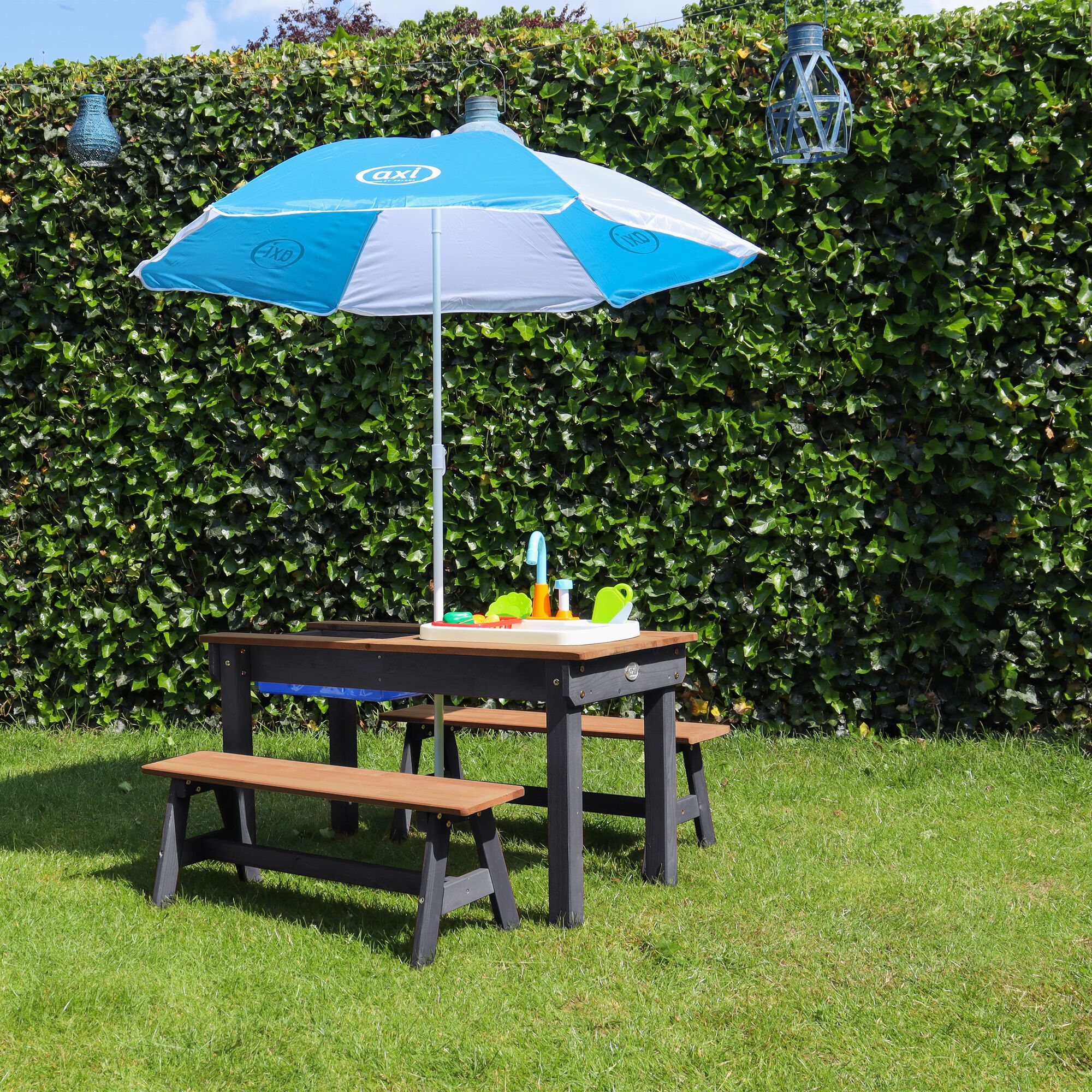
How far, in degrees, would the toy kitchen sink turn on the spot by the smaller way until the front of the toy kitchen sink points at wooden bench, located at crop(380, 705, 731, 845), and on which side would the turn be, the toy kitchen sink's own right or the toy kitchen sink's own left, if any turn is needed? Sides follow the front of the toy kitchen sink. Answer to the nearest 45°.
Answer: approximately 135° to the toy kitchen sink's own right

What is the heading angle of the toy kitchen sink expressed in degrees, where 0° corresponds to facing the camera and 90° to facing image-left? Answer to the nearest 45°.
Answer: approximately 45°

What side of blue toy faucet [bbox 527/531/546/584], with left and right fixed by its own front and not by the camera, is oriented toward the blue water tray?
right

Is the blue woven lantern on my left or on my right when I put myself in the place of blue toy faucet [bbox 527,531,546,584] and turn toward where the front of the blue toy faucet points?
on my right

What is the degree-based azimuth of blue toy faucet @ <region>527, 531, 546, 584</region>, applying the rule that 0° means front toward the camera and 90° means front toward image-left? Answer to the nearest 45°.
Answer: approximately 45°
